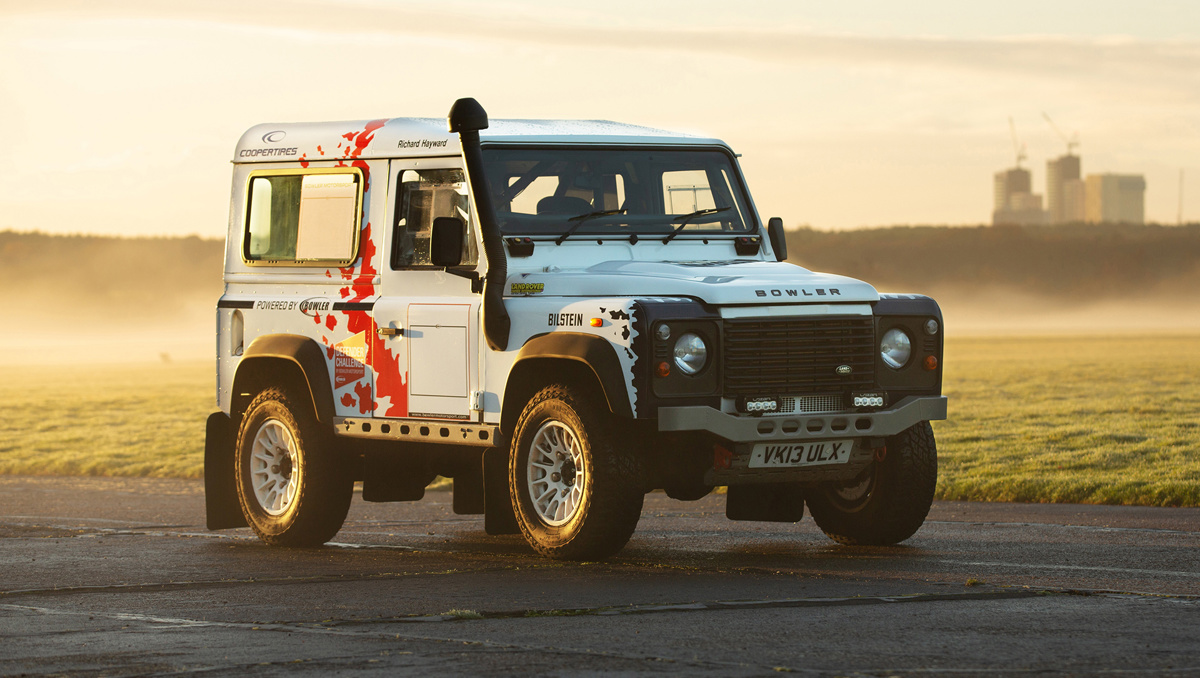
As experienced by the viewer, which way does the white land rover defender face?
facing the viewer and to the right of the viewer
